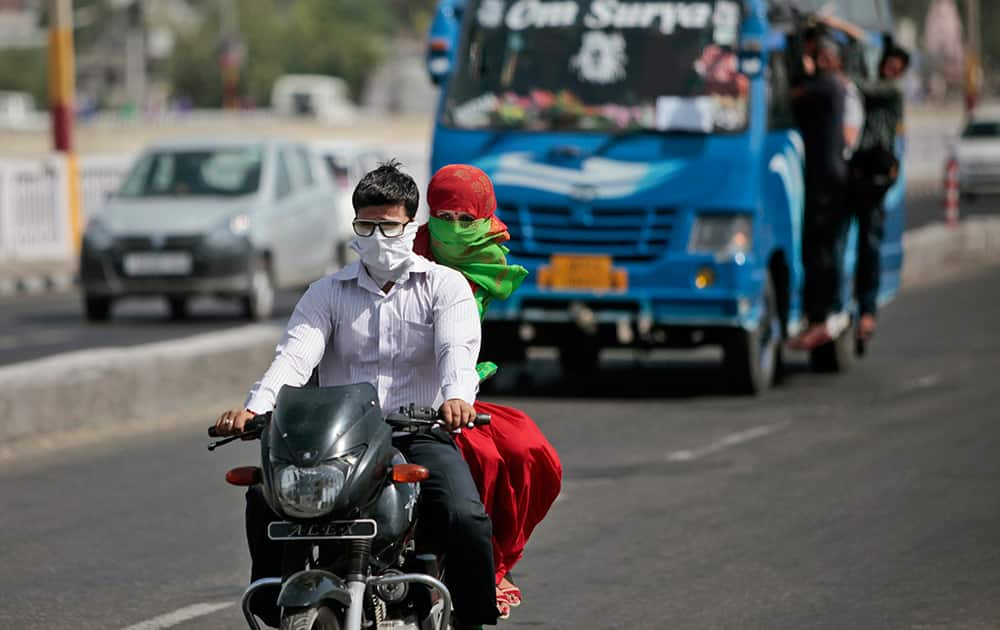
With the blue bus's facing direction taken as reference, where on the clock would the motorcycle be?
The motorcycle is roughly at 12 o'clock from the blue bus.

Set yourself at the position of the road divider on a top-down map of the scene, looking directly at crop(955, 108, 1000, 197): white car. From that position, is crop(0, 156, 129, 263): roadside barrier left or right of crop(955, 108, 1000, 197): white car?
left

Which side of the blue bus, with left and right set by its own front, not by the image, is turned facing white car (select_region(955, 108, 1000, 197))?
back

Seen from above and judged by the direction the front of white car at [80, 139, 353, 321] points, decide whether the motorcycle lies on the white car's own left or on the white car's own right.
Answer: on the white car's own left

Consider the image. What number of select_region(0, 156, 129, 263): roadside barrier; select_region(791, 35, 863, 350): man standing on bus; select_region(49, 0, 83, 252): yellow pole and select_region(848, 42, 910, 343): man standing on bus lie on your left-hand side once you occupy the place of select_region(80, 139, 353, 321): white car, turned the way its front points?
2

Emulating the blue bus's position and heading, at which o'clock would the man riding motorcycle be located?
The man riding motorcycle is roughly at 12 o'clock from the blue bus.

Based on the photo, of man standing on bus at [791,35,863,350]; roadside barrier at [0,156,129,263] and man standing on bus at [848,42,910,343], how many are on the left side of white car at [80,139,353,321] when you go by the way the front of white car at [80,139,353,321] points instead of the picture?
2

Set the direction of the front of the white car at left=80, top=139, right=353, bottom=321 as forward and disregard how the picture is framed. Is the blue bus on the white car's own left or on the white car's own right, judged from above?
on the white car's own left

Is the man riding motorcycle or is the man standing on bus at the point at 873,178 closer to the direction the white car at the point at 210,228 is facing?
the man riding motorcycle

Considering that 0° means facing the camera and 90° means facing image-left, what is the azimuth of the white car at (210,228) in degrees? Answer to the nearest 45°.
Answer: approximately 45°

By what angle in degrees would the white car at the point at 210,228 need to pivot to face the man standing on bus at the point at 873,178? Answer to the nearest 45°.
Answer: approximately 90° to its left
